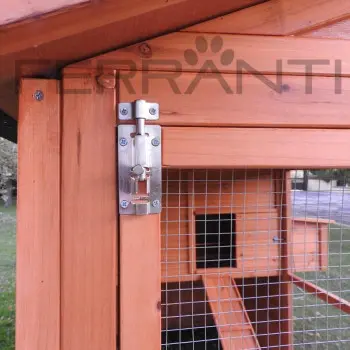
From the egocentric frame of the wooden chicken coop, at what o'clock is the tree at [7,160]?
The tree is roughly at 5 o'clock from the wooden chicken coop.

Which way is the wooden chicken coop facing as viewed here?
toward the camera
